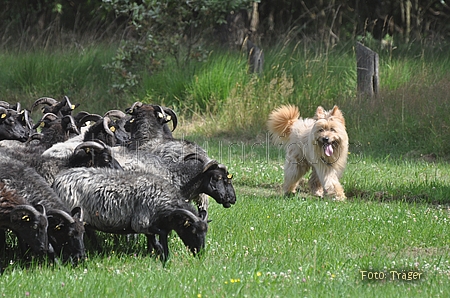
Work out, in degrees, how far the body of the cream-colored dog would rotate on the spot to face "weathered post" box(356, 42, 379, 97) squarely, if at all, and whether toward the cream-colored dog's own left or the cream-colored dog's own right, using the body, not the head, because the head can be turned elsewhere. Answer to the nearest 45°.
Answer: approximately 135° to the cream-colored dog's own left

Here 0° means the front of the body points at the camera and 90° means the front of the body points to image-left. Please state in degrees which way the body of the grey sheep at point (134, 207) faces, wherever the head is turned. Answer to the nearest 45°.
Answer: approximately 270°

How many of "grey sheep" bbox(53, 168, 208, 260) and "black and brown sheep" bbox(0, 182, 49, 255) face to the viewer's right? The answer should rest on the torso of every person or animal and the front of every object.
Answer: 2

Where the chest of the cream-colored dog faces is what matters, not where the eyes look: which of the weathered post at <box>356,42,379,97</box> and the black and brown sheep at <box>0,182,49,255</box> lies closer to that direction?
the black and brown sheep

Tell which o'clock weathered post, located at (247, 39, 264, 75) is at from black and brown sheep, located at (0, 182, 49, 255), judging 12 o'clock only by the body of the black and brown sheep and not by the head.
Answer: The weathered post is roughly at 10 o'clock from the black and brown sheep.

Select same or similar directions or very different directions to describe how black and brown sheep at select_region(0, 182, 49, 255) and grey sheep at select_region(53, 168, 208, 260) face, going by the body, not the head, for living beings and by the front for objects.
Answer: same or similar directions

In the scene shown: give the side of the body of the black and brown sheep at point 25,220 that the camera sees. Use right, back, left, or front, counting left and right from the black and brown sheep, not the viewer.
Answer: right

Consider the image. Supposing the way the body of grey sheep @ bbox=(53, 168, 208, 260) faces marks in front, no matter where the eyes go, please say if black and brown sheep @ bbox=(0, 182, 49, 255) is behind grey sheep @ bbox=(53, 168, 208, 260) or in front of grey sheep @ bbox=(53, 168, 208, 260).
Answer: behind

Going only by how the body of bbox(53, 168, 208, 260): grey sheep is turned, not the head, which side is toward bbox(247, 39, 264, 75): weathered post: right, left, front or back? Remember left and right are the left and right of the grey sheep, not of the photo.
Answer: left
